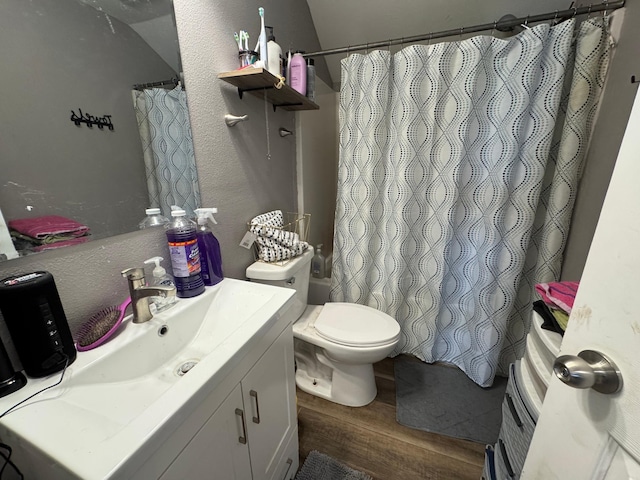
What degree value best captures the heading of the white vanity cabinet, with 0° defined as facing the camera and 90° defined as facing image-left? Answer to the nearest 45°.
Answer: approximately 315°

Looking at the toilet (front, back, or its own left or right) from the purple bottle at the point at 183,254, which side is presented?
right

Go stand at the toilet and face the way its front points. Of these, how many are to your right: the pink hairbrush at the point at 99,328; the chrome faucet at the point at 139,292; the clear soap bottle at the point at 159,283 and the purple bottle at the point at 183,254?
4

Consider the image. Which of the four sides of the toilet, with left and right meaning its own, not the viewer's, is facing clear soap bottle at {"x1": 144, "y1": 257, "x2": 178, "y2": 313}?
right

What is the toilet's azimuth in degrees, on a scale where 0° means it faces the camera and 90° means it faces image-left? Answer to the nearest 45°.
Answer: approximately 315°

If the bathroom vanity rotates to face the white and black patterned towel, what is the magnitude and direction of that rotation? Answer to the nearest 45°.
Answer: approximately 90° to its left

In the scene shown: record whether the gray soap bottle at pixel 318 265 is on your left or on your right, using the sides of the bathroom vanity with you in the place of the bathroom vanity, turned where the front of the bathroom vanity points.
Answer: on your left
